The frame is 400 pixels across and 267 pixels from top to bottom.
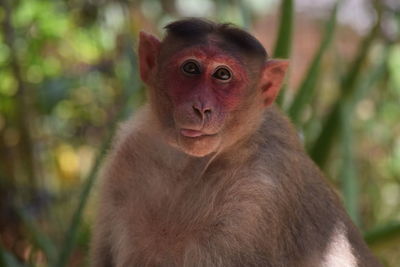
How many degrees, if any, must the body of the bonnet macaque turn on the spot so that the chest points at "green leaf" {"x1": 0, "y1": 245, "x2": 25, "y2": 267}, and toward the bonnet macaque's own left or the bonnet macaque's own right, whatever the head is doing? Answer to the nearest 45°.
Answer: approximately 45° to the bonnet macaque's own right

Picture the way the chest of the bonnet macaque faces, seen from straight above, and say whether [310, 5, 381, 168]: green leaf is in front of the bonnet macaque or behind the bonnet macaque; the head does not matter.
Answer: behind

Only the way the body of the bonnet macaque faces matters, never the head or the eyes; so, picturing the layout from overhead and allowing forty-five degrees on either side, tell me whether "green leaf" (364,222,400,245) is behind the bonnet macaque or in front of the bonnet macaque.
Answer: behind

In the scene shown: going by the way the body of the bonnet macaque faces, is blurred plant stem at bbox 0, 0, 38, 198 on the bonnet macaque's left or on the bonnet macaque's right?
on the bonnet macaque's right

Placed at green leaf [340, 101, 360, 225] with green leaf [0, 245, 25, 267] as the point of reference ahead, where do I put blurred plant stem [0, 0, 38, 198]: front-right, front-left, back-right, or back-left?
front-right

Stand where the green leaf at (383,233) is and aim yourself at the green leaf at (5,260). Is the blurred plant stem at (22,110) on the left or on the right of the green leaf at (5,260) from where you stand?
right

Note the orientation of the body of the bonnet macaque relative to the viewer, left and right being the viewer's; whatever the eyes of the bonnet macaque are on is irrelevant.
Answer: facing the viewer and to the left of the viewer

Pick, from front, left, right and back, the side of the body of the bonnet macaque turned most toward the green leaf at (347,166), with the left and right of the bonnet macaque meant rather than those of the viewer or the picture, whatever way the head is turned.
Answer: back
